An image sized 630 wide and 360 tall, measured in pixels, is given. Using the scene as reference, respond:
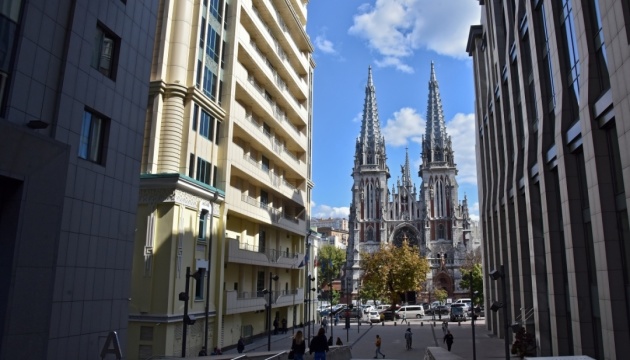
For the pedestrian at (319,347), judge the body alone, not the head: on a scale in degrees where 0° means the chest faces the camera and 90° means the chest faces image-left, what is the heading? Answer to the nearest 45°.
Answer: approximately 180°

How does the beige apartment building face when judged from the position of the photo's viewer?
facing the viewer and to the right of the viewer

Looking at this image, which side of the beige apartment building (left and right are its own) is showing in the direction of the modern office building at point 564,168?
front

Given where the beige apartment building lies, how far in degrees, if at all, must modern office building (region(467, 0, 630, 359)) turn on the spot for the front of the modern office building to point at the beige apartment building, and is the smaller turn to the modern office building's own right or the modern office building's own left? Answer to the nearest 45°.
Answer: approximately 45° to the modern office building's own right

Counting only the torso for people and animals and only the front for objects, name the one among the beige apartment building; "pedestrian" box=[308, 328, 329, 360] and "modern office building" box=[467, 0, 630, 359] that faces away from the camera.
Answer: the pedestrian

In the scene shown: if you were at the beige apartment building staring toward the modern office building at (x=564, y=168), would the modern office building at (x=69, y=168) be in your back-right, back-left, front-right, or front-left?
front-right

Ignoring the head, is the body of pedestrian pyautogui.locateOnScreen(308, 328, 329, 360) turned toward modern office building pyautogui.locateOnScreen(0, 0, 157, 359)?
no

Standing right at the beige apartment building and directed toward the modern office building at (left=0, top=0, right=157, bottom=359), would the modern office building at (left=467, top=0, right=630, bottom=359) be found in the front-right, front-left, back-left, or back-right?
front-left

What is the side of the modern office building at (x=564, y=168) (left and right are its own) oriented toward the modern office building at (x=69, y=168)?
front

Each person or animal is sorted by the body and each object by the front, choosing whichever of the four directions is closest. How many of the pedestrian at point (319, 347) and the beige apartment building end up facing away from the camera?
1

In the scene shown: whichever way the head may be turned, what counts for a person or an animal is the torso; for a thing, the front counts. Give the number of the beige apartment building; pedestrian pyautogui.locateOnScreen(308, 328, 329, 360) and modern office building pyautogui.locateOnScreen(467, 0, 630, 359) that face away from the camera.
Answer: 1

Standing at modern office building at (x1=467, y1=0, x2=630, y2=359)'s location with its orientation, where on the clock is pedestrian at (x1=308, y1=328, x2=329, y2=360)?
The pedestrian is roughly at 10 o'clock from the modern office building.

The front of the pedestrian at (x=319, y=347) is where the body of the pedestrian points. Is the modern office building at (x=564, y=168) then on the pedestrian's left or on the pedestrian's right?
on the pedestrian's right

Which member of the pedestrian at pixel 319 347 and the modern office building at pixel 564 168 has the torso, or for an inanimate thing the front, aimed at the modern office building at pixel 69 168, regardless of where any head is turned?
the modern office building at pixel 564 168

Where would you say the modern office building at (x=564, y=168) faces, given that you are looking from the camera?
facing the viewer and to the left of the viewer
